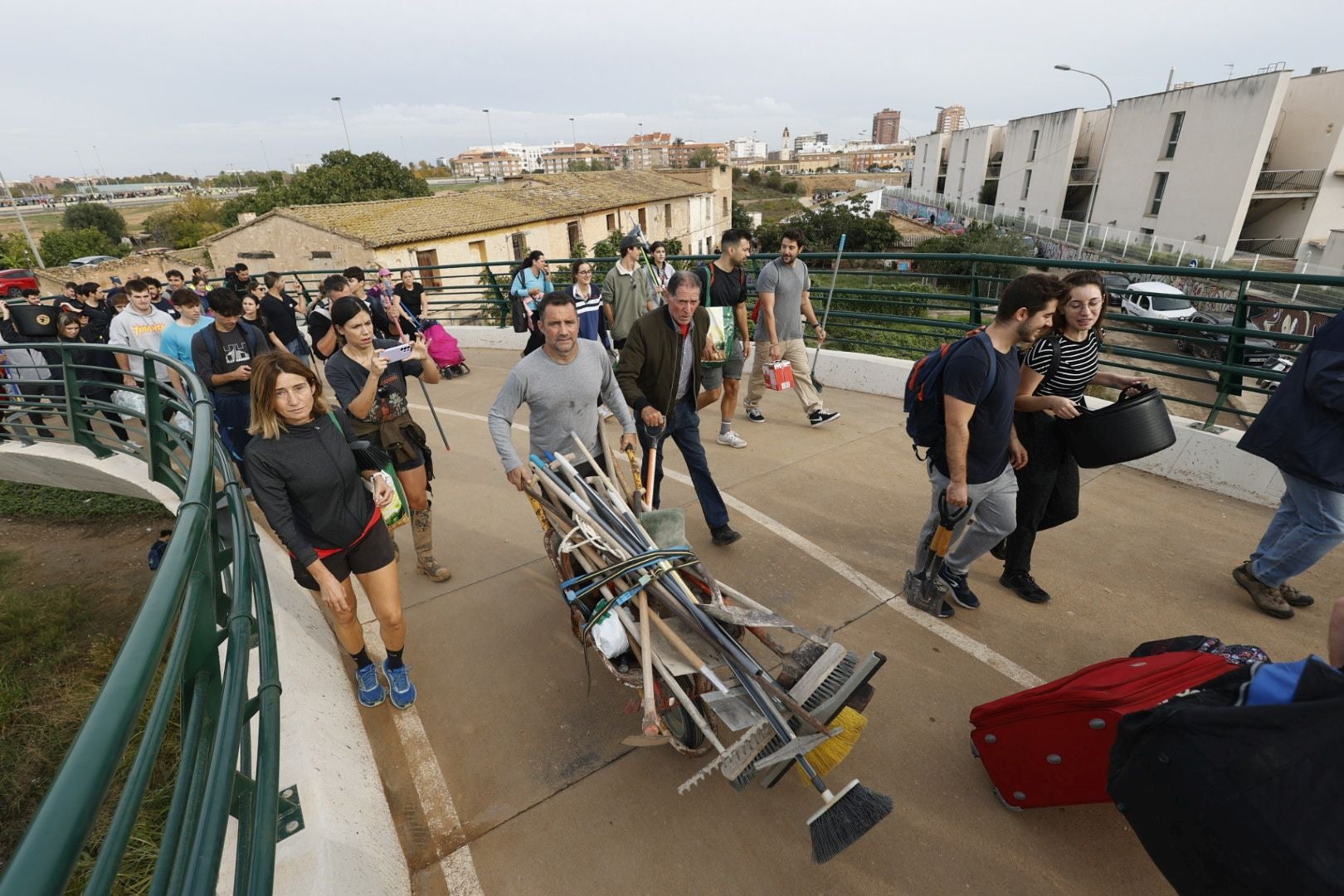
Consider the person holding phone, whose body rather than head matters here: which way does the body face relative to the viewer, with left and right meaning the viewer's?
facing the viewer and to the right of the viewer

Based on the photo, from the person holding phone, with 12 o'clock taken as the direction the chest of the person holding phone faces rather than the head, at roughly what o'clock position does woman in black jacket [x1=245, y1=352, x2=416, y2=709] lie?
The woman in black jacket is roughly at 2 o'clock from the person holding phone.

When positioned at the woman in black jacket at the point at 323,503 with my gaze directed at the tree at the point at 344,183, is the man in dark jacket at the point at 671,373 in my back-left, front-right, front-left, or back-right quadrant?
front-right

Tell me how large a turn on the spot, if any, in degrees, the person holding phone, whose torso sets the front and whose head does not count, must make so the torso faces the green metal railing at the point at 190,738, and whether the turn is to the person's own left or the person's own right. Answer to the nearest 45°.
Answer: approximately 45° to the person's own right

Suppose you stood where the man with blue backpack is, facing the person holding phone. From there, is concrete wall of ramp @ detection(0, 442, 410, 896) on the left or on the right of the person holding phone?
left
